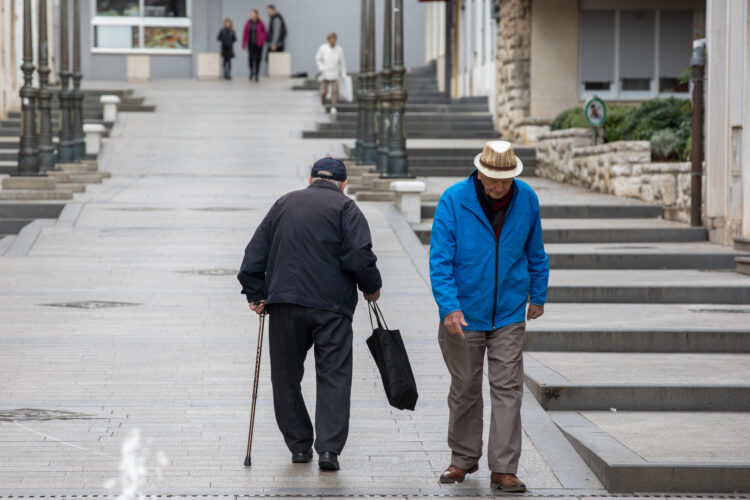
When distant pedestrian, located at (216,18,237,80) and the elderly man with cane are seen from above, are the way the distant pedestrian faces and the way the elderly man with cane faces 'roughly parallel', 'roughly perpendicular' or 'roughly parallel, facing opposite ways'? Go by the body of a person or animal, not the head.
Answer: roughly parallel, facing opposite ways

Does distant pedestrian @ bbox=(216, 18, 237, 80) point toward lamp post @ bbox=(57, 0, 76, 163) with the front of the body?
yes

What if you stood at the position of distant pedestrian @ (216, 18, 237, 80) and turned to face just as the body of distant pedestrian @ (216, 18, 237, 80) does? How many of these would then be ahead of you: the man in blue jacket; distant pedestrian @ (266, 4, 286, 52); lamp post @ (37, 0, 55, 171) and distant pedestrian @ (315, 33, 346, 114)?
3

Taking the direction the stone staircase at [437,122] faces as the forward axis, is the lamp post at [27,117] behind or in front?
in front

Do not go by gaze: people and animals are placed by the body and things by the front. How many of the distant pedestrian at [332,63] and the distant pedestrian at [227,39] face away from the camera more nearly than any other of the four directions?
0

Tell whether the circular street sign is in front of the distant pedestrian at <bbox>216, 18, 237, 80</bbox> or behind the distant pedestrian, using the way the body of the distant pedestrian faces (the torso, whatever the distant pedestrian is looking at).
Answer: in front

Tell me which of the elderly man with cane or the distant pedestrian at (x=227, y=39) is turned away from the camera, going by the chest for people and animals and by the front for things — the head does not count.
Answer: the elderly man with cane

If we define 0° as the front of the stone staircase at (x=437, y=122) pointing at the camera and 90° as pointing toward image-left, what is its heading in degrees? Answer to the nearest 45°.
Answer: approximately 0°

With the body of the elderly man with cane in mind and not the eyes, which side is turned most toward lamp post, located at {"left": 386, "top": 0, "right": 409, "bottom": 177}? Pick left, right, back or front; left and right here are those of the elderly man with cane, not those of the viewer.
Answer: front

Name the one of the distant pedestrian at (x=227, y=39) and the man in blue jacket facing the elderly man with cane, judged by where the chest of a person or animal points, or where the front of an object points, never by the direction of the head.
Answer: the distant pedestrian

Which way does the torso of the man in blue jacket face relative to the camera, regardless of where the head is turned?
toward the camera

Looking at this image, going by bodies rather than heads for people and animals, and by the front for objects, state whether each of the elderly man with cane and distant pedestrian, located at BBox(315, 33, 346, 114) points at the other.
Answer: yes

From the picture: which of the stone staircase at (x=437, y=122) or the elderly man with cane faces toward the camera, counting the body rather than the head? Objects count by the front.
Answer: the stone staircase

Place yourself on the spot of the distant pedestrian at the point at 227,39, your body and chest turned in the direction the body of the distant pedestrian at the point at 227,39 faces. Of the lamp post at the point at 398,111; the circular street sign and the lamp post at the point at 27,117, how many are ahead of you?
3

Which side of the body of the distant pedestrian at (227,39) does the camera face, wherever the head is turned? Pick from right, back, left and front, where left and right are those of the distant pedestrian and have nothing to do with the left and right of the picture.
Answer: front

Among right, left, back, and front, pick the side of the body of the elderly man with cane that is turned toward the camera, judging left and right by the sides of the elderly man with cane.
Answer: back
